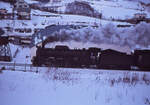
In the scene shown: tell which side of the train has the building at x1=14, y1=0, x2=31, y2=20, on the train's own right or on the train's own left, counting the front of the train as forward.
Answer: on the train's own right

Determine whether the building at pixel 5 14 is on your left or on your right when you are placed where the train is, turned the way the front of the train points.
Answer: on your right

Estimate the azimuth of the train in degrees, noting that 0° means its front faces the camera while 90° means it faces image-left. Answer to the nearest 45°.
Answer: approximately 90°
